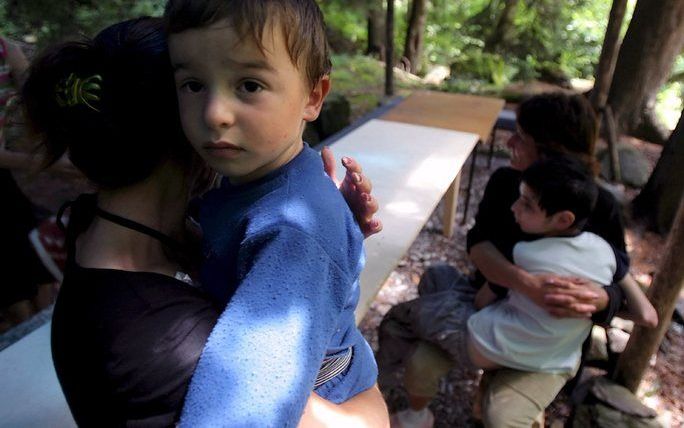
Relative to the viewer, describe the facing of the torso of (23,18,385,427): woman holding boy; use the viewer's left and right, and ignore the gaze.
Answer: facing away from the viewer and to the right of the viewer

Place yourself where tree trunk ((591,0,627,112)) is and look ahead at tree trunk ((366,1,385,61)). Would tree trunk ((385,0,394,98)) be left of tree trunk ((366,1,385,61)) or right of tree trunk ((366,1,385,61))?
left
